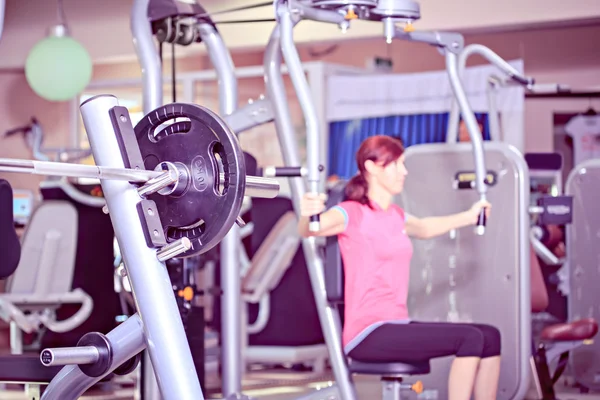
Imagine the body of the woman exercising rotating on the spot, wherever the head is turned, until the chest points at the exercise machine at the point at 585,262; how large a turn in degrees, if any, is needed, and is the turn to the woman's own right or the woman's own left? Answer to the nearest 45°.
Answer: approximately 45° to the woman's own left

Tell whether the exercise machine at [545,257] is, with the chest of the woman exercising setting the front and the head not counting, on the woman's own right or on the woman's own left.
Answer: on the woman's own left

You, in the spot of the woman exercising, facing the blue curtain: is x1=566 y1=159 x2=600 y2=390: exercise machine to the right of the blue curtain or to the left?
right

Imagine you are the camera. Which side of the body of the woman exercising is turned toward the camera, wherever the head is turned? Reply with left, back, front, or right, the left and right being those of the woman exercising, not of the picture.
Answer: right

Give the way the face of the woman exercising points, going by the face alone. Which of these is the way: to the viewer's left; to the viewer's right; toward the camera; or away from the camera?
to the viewer's right

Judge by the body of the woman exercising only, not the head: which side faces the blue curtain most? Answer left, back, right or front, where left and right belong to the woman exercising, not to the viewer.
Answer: left
